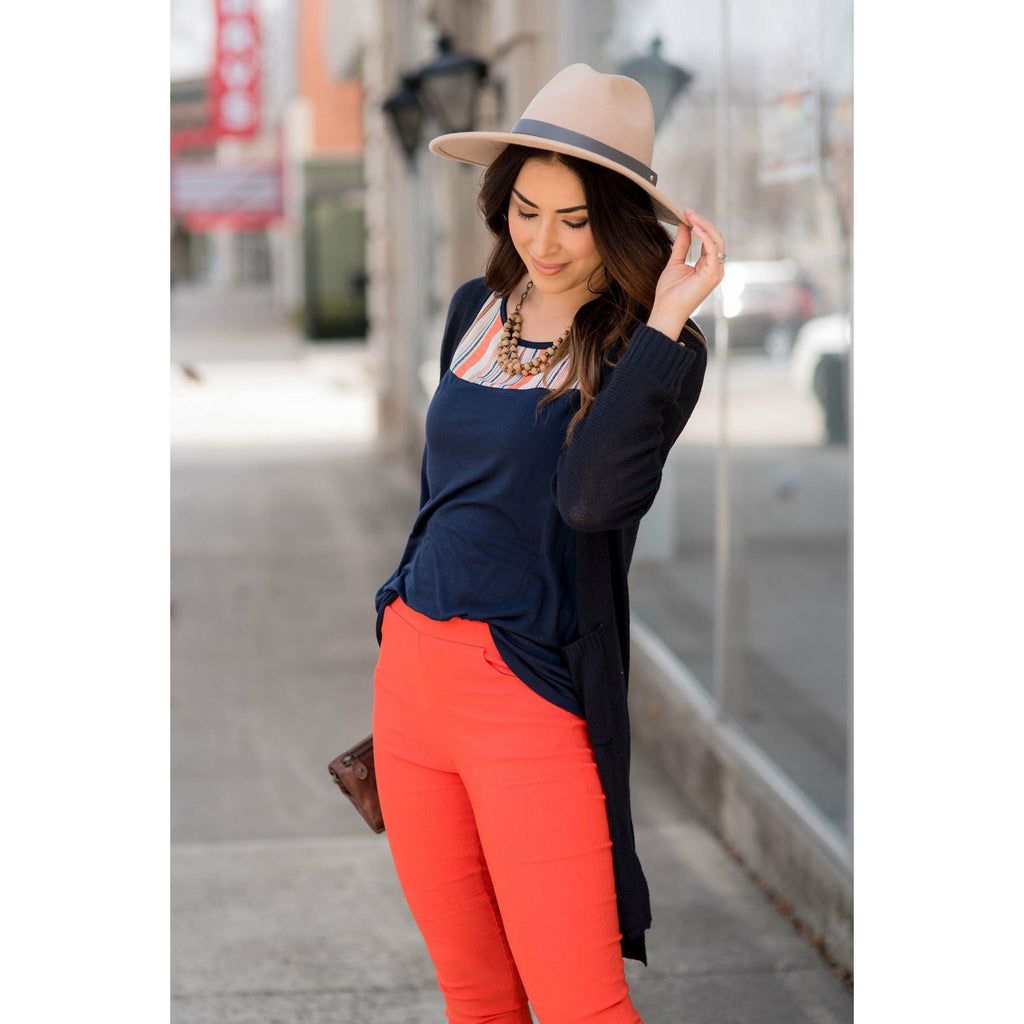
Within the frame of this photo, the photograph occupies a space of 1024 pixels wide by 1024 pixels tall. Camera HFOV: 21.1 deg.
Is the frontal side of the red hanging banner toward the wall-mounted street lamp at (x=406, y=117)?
yes

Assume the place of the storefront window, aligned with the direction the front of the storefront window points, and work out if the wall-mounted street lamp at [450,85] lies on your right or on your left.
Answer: on your right

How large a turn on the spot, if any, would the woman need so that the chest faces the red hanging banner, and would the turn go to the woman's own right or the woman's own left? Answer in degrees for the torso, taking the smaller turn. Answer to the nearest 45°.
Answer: approximately 135° to the woman's own right

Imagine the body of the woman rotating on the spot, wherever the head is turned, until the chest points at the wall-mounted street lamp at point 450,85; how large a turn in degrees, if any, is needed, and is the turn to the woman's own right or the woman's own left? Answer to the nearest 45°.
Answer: approximately 135° to the woman's own right

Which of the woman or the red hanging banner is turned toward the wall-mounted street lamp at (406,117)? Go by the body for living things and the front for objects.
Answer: the red hanging banner

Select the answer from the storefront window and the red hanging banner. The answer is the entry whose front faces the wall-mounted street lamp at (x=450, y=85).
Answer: the red hanging banner

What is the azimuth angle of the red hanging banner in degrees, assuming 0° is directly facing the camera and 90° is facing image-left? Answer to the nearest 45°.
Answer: approximately 0°
